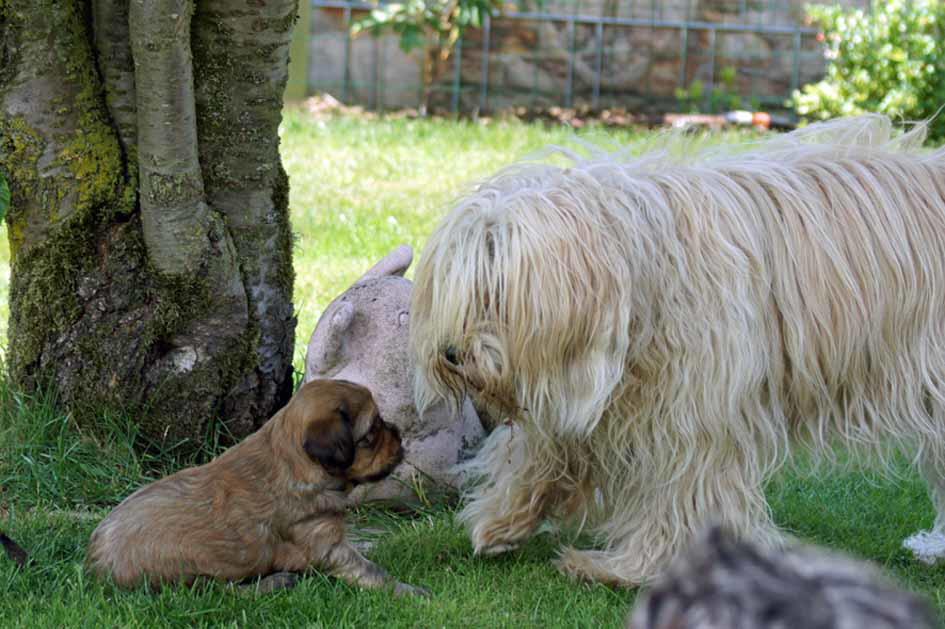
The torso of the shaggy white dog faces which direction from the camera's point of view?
to the viewer's left

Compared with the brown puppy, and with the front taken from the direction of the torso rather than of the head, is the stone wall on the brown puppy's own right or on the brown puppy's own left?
on the brown puppy's own left

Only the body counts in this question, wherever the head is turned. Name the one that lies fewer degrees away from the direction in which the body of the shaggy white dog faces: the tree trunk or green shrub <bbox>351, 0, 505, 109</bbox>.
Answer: the tree trunk

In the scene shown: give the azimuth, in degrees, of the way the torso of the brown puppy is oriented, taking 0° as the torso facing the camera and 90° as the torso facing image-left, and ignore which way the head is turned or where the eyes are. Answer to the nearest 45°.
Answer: approximately 270°

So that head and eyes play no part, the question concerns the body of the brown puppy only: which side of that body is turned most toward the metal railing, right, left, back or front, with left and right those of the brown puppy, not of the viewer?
left

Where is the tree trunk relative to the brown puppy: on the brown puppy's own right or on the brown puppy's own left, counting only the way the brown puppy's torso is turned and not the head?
on the brown puppy's own left

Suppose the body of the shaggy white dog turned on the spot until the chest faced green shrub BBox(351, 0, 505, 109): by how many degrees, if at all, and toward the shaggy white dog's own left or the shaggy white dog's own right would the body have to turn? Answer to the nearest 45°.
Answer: approximately 90° to the shaggy white dog's own right

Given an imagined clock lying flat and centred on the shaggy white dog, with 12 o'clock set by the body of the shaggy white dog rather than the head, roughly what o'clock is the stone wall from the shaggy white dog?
The stone wall is roughly at 3 o'clock from the shaggy white dog.

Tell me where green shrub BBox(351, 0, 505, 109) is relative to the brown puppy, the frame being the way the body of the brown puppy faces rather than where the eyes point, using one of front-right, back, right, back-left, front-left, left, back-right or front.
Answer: left

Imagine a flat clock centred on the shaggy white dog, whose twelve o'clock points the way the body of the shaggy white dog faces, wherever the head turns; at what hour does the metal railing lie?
The metal railing is roughly at 3 o'clock from the shaggy white dog.

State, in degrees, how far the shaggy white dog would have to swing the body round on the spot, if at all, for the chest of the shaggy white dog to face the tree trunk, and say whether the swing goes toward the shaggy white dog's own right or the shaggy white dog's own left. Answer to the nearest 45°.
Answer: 0° — it already faces it
